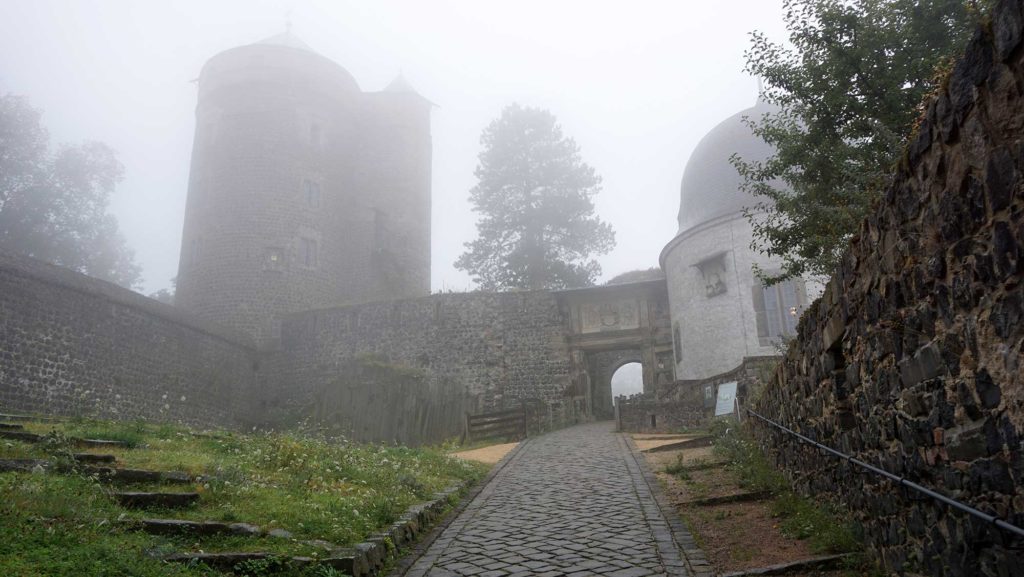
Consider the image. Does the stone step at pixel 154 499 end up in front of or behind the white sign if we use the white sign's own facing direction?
in front

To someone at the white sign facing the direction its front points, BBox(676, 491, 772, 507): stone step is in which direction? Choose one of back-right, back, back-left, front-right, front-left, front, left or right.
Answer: front

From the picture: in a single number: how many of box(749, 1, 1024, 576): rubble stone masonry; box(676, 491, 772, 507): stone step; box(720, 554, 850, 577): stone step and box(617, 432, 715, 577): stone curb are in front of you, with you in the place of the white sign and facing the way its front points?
4

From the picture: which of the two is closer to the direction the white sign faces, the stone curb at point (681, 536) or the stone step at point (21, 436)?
the stone curb

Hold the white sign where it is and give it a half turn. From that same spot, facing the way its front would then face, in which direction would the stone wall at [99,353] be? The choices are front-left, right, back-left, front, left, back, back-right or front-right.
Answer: left

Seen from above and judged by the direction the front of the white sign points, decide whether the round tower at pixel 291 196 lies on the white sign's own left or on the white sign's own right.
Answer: on the white sign's own right

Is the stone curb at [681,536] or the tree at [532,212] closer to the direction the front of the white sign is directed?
the stone curb

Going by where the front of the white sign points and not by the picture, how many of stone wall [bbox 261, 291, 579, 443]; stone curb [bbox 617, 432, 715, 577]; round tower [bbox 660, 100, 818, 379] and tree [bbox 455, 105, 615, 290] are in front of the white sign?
1

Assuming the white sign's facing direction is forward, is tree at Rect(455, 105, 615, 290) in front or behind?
behind

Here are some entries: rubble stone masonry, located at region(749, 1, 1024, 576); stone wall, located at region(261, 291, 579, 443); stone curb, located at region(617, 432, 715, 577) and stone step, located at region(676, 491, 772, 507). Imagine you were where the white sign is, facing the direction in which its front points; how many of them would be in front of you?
3

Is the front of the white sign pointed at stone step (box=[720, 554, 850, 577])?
yes

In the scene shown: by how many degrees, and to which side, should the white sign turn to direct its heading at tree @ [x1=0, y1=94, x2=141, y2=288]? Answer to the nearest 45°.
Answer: approximately 90° to its right

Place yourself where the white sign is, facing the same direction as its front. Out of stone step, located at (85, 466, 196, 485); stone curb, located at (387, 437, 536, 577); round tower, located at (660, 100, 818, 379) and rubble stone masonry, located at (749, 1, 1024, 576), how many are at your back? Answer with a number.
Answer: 1

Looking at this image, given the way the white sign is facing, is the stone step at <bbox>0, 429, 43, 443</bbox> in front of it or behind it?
in front

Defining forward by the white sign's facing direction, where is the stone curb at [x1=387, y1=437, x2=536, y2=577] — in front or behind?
in front

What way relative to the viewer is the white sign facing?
toward the camera
